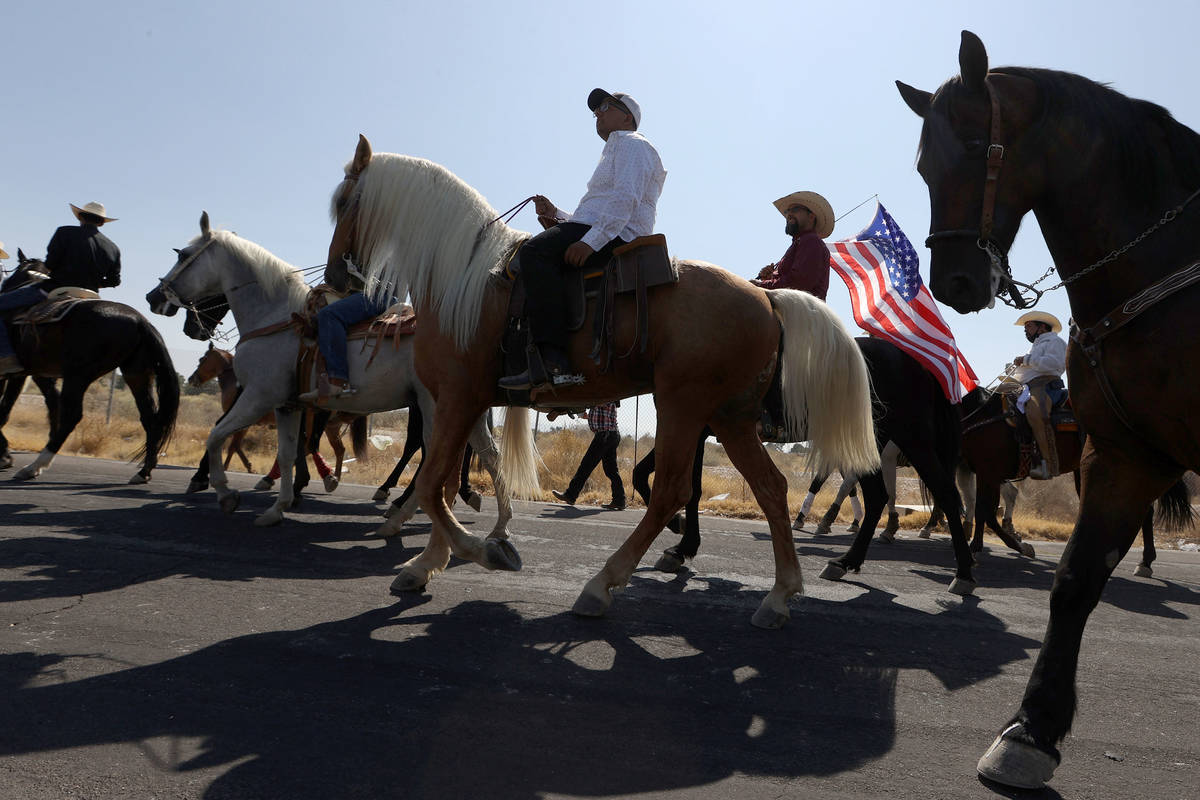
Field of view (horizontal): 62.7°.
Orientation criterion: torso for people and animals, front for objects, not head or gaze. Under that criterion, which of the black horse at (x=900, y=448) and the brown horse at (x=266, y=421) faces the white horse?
the black horse

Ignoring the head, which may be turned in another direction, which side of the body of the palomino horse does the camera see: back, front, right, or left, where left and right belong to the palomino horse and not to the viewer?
left

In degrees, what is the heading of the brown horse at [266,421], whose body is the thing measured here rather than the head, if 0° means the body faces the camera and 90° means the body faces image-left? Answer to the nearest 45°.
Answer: approximately 90°

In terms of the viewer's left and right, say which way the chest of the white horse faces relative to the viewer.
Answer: facing to the left of the viewer

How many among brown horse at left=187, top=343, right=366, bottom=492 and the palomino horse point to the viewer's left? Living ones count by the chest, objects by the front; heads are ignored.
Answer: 2

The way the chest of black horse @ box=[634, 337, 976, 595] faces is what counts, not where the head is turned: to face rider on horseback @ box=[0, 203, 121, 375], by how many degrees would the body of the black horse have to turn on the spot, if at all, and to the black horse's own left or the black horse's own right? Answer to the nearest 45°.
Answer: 0° — it already faces them

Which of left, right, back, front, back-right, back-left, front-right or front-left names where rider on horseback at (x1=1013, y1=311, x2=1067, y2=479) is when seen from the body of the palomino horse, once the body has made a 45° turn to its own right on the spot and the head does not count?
right

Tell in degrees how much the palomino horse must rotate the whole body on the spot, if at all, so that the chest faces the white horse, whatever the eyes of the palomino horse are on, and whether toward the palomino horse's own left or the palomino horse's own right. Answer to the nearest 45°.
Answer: approximately 45° to the palomino horse's own right

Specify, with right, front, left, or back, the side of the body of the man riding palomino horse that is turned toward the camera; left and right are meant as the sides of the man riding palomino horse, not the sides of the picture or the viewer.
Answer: left

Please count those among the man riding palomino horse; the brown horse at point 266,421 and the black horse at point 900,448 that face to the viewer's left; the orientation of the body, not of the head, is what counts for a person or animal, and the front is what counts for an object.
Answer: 3

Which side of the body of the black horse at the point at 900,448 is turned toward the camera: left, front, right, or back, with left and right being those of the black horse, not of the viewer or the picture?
left

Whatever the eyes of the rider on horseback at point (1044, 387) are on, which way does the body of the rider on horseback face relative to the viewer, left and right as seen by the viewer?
facing to the left of the viewer

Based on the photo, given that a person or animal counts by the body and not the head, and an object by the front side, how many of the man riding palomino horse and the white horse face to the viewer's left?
2

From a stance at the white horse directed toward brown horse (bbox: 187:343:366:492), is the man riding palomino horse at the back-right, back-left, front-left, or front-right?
back-right

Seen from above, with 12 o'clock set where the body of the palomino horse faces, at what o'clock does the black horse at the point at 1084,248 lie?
The black horse is roughly at 8 o'clock from the palomino horse.

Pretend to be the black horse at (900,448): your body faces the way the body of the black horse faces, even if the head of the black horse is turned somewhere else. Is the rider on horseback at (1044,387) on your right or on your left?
on your right
